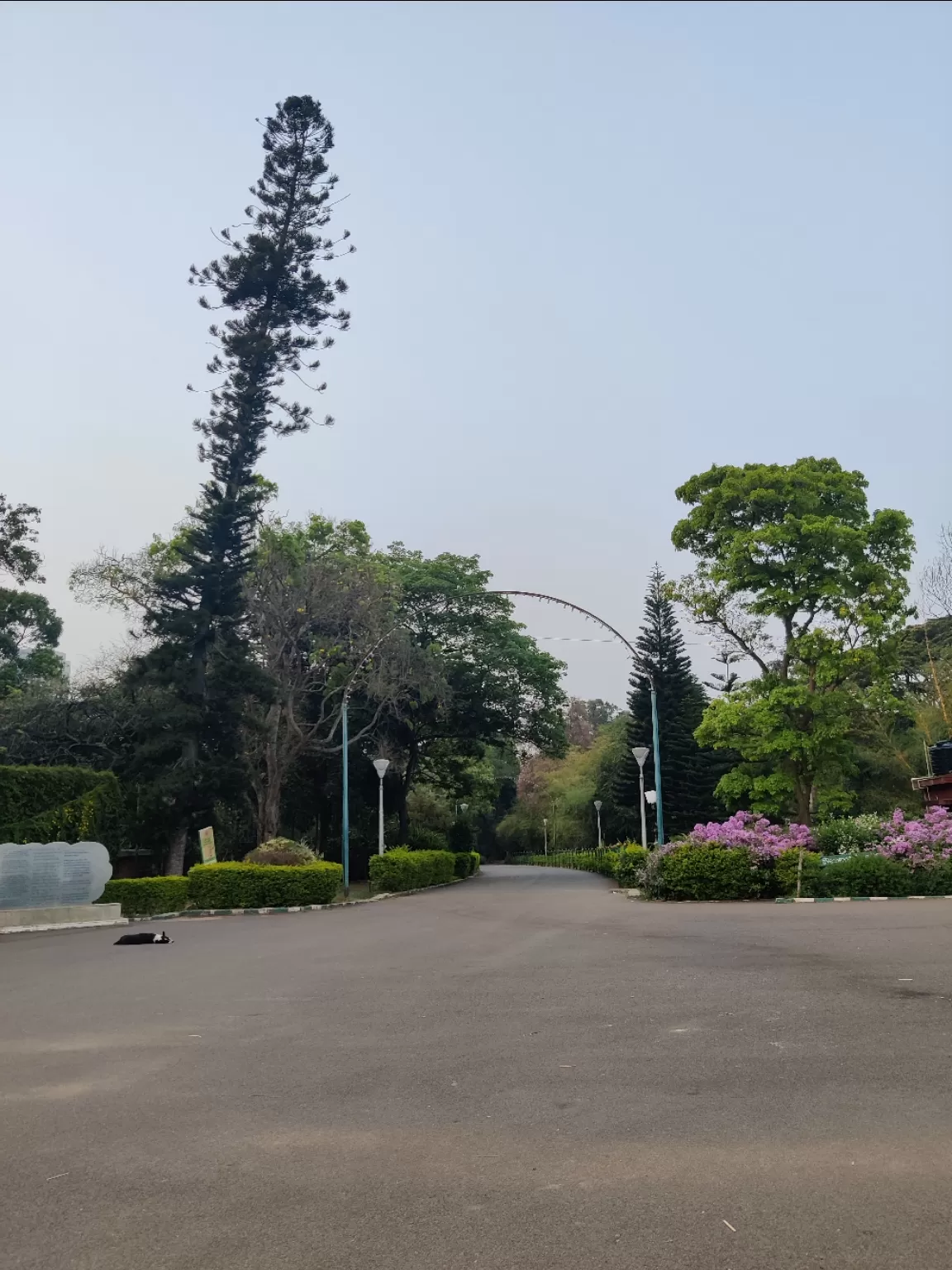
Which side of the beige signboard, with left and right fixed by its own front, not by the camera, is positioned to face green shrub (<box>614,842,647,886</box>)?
left

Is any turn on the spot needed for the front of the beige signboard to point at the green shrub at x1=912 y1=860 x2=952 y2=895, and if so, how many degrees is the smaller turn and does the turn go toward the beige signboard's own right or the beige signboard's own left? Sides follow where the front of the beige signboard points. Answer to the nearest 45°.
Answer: approximately 45° to the beige signboard's own left

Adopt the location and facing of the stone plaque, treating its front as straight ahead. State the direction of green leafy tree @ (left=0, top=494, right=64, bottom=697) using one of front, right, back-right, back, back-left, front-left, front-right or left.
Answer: back

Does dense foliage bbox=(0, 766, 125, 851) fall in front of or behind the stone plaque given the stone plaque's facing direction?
behind

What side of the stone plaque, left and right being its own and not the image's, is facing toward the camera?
front

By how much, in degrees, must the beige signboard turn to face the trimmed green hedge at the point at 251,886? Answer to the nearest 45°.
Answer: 0° — it already faces it

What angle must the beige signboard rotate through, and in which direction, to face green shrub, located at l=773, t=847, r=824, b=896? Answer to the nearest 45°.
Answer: approximately 45° to its left

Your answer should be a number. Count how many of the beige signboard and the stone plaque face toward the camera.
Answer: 2

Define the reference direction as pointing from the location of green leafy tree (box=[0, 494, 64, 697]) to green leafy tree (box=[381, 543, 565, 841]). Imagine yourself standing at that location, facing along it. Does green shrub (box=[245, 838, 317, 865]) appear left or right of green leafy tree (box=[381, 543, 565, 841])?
right

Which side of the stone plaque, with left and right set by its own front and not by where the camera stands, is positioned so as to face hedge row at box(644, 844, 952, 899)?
left

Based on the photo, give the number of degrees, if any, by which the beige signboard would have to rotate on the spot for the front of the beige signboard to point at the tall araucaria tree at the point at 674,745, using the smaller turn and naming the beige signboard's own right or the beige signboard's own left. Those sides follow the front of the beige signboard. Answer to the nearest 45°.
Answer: approximately 135° to the beige signboard's own left

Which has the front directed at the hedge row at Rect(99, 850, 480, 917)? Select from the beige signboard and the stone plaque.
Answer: the beige signboard

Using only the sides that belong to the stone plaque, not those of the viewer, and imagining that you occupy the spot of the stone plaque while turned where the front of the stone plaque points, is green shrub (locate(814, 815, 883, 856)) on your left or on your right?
on your left

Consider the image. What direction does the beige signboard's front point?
toward the camera
